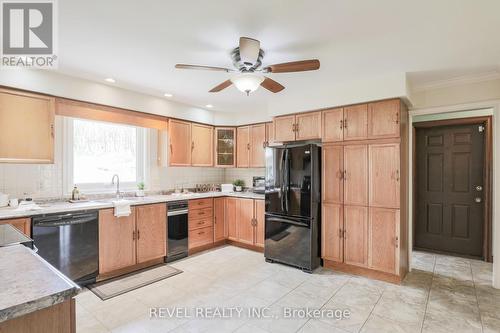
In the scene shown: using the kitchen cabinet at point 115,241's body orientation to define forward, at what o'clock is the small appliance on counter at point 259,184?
The small appliance on counter is roughly at 10 o'clock from the kitchen cabinet.

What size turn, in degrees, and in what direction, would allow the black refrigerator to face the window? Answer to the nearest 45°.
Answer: approximately 45° to its right

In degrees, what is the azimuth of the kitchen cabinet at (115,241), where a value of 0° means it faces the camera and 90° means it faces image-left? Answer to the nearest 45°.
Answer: approximately 315°

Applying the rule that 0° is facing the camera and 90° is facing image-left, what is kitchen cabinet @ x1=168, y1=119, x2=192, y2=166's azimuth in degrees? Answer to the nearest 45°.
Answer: approximately 315°

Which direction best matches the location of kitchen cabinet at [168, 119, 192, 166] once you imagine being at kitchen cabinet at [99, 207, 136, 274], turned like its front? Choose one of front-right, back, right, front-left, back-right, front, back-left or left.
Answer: left

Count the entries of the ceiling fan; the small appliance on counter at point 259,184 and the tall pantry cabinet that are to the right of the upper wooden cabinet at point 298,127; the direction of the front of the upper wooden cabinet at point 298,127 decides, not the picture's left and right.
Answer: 1

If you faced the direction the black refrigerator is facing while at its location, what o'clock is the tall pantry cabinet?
The tall pantry cabinet is roughly at 8 o'clock from the black refrigerator.

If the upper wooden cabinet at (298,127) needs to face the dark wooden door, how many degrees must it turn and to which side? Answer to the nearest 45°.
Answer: approximately 135° to its left

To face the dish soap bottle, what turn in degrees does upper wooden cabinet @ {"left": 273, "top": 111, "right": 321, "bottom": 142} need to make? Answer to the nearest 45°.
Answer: approximately 45° to its right

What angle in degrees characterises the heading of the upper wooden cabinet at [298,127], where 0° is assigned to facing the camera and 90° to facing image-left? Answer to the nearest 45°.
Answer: approximately 45°

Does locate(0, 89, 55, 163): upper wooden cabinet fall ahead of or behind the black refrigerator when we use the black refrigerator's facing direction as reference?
ahead
